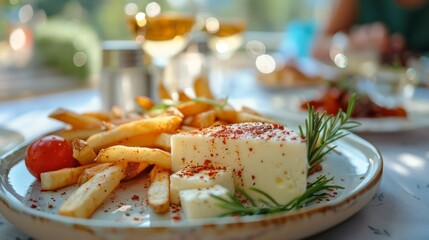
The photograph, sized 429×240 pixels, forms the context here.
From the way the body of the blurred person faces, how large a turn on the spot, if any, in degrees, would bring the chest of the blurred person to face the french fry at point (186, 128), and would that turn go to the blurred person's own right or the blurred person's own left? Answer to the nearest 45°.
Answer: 0° — they already face it

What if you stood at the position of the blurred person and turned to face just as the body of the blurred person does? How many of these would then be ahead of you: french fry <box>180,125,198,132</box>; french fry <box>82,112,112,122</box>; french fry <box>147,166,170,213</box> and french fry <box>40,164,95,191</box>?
4

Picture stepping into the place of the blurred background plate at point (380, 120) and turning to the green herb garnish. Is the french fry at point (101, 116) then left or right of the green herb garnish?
right

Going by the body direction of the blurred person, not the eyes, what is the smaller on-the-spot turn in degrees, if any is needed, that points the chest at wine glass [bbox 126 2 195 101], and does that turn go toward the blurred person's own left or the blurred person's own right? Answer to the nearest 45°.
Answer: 0° — they already face it

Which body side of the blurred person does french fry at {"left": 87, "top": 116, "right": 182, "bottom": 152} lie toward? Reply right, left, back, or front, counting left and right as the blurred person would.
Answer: front

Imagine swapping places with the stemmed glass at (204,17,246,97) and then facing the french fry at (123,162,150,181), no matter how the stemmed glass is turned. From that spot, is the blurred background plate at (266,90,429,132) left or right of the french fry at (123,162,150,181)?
left

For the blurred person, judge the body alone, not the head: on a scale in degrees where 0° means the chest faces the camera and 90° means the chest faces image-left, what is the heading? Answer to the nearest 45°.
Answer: approximately 0°

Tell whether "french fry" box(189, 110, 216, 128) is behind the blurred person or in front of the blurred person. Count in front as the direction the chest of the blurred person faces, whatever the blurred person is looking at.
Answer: in front

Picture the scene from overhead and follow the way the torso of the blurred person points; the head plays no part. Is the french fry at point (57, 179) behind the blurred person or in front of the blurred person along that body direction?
in front

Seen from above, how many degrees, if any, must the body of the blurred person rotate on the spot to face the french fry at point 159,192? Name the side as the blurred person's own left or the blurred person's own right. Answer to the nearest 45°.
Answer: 0° — they already face it

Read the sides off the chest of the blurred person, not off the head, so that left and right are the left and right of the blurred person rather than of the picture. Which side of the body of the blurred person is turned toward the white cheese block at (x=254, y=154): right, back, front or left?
front

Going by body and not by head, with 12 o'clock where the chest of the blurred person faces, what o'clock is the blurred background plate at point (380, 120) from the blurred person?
The blurred background plate is roughly at 12 o'clock from the blurred person.
